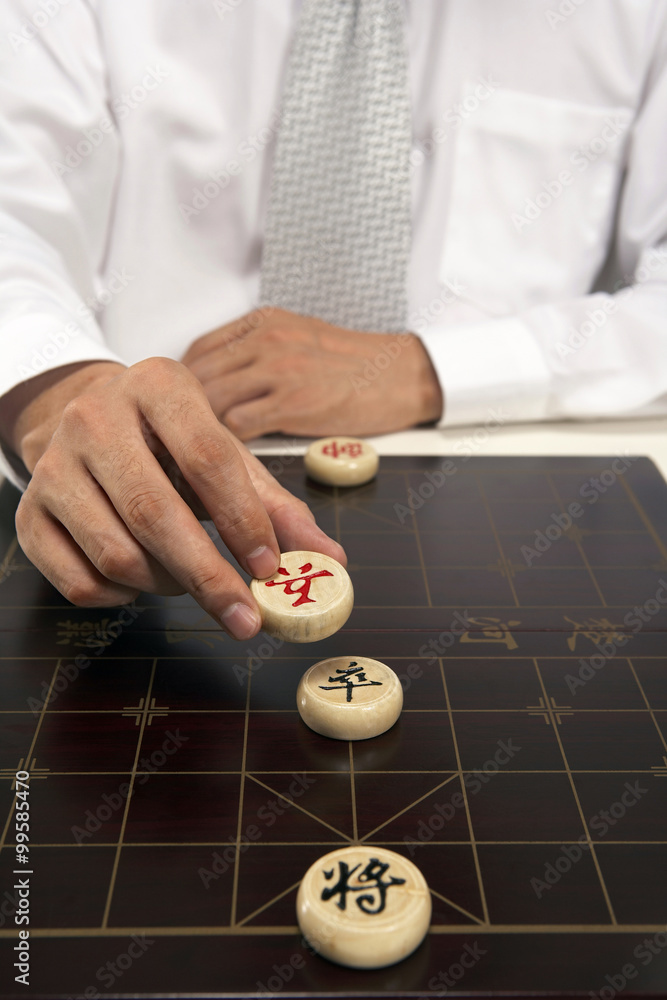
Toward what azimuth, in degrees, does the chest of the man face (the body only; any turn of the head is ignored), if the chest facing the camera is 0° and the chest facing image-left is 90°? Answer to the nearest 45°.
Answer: approximately 0°

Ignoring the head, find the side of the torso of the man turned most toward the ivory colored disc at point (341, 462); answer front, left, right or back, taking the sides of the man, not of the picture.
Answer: front

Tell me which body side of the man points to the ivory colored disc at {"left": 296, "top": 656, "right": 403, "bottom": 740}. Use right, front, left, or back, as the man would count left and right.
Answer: front

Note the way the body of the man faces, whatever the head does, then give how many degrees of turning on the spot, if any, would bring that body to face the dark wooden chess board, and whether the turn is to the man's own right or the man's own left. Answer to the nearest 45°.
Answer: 0° — they already face it
